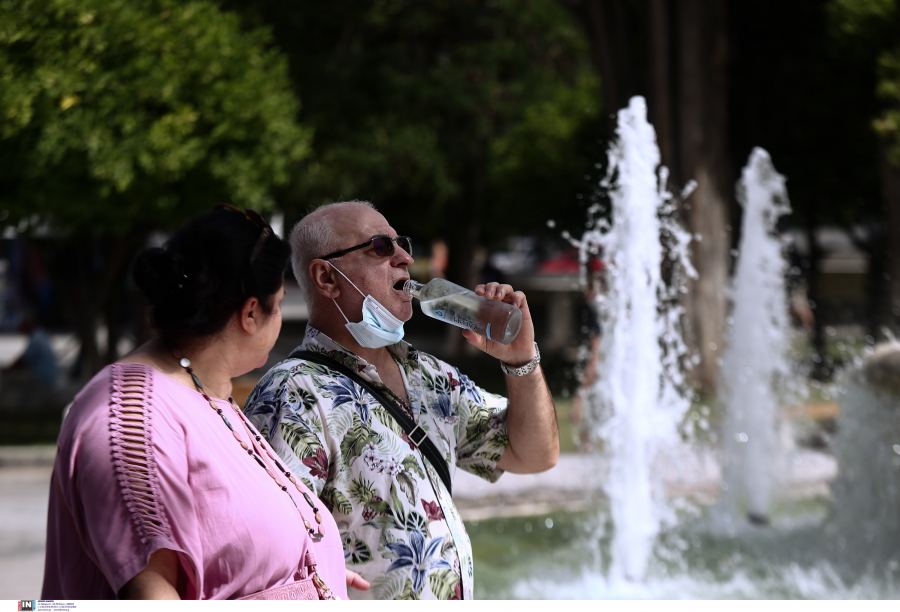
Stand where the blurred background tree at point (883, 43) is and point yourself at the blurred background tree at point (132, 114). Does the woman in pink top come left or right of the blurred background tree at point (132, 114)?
left

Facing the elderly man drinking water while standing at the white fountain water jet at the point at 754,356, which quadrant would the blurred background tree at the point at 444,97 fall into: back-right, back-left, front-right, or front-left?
back-right

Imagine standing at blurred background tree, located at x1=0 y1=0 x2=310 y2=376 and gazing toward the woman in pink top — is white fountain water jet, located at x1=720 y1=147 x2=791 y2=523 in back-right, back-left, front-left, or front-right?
front-left

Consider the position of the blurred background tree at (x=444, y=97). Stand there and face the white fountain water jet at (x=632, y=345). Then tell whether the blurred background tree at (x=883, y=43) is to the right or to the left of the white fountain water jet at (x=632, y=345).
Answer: left

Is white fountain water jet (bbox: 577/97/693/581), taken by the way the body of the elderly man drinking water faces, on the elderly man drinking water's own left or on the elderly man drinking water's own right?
on the elderly man drinking water's own left

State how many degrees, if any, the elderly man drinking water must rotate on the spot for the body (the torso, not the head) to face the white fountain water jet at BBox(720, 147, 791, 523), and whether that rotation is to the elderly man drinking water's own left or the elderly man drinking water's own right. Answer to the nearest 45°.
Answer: approximately 90° to the elderly man drinking water's own left
